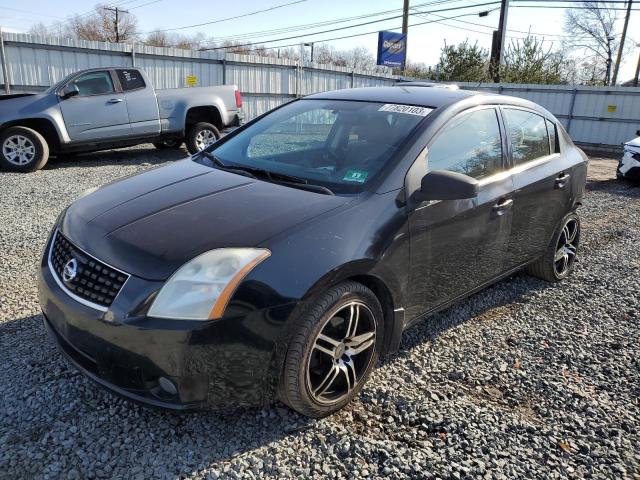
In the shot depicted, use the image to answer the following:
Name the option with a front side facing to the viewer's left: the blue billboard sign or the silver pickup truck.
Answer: the silver pickup truck

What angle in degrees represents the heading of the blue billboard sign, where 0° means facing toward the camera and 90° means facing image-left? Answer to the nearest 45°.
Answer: approximately 0°

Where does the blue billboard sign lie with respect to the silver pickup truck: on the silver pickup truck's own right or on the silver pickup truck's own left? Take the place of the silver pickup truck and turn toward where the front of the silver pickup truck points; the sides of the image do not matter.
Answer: on the silver pickup truck's own right

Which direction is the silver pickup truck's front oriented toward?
to the viewer's left

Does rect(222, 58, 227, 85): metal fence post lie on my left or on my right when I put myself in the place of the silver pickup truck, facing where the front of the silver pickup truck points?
on my right

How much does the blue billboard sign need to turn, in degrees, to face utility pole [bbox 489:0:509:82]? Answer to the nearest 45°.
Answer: approximately 45° to its left

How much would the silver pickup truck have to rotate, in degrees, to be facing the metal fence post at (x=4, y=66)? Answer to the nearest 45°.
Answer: approximately 45° to its right

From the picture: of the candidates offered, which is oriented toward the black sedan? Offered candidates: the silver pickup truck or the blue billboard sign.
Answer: the blue billboard sign

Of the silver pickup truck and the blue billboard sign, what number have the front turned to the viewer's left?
1

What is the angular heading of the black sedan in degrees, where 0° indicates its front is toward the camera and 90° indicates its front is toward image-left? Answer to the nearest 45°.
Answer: approximately 45°

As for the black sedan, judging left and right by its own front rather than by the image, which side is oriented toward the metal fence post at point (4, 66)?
right

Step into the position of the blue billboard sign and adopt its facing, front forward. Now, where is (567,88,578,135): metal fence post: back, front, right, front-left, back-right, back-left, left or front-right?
front-left
